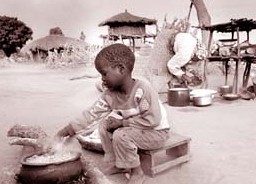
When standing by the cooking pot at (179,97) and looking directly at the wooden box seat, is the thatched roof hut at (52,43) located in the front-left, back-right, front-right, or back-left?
back-right

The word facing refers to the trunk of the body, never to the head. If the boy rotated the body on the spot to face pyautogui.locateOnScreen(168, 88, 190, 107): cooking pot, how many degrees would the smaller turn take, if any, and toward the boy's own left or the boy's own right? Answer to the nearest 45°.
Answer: approximately 135° to the boy's own right

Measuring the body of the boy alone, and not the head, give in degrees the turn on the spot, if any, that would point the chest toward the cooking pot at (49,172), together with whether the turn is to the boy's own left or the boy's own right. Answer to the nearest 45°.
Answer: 0° — they already face it

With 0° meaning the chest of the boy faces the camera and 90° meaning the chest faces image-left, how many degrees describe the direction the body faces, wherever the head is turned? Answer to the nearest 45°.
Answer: approximately 45°

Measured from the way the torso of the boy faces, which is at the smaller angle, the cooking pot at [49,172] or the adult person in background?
the cooking pot

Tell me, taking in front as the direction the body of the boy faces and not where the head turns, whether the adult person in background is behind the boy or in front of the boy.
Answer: behind

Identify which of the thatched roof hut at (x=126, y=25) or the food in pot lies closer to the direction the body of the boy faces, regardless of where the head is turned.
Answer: the food in pot

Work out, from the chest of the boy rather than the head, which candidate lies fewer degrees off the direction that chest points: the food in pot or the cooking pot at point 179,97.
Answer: the food in pot

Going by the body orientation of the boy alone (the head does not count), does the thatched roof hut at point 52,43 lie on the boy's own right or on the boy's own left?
on the boy's own right
